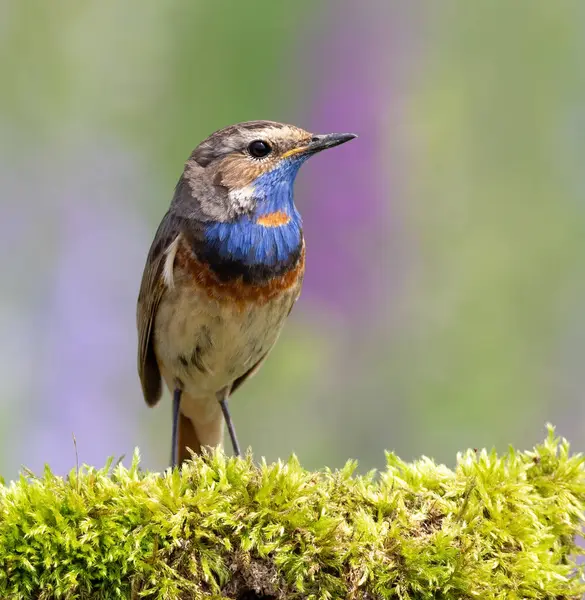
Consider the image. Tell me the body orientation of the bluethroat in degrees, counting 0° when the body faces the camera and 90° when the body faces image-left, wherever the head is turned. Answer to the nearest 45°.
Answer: approximately 315°
